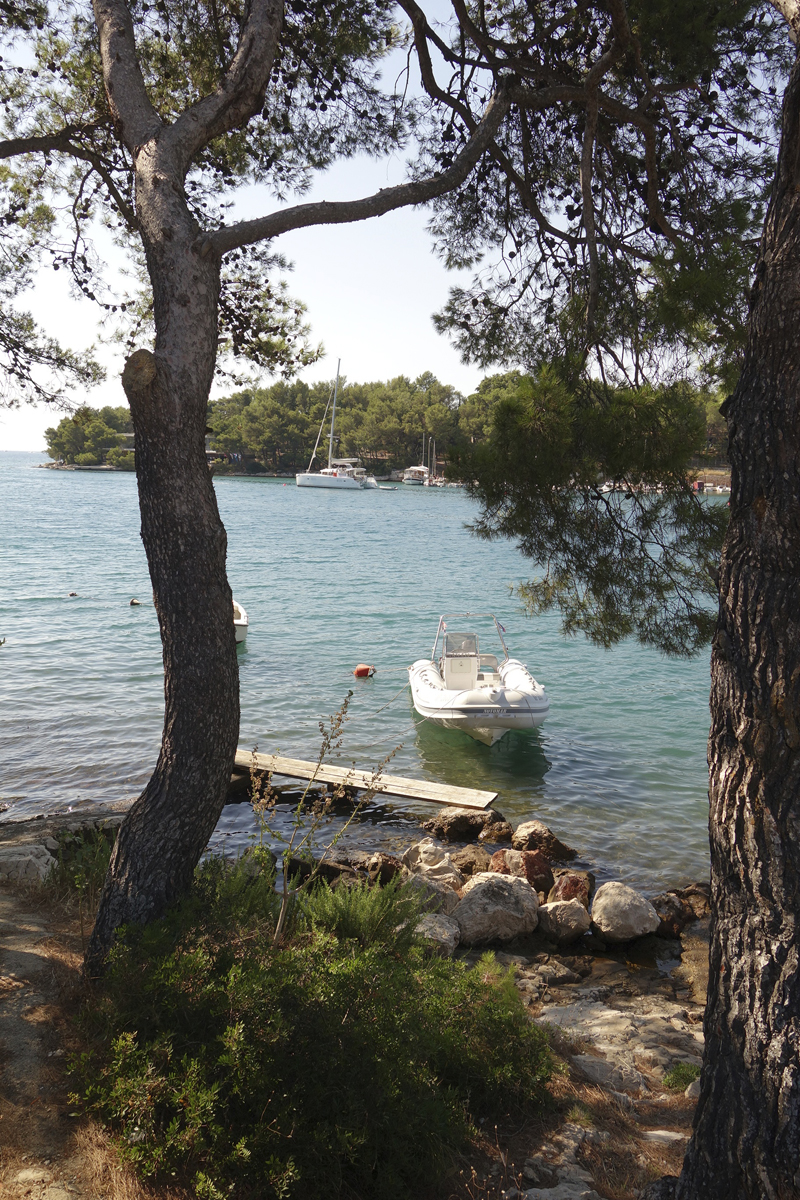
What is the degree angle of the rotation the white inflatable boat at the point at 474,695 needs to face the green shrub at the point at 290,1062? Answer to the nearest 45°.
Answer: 0° — it already faces it

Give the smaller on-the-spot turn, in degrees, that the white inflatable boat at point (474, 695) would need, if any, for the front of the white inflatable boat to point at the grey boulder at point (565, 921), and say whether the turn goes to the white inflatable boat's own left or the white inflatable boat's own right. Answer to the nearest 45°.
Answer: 0° — it already faces it

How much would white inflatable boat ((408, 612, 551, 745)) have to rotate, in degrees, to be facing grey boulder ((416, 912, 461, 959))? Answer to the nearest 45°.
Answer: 0° — it already faces it

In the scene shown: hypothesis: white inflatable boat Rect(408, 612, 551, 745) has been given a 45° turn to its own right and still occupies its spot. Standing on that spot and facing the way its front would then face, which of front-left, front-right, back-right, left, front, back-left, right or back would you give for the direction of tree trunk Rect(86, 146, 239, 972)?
front-left

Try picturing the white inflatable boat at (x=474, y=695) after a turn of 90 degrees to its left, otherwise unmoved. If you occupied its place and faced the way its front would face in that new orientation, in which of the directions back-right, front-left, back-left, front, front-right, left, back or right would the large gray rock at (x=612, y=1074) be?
right

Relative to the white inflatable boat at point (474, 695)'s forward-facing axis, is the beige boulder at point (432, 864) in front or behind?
in front

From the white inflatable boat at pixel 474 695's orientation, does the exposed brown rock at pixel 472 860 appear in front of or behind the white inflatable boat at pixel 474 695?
in front

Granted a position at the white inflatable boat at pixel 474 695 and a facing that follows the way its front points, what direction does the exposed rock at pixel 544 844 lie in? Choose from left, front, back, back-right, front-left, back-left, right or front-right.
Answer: front

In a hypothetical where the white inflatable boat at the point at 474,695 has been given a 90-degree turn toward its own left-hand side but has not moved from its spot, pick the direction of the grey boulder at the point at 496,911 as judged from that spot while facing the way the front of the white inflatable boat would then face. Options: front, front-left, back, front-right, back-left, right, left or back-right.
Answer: right

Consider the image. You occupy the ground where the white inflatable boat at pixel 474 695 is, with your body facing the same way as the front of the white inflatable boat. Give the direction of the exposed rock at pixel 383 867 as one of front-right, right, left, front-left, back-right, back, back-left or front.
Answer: front

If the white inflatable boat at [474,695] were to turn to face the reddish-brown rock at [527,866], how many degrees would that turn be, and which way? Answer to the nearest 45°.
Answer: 0° — it already faces it

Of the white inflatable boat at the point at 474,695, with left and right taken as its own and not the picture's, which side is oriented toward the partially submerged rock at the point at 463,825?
front

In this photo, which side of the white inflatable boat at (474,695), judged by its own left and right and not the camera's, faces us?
front

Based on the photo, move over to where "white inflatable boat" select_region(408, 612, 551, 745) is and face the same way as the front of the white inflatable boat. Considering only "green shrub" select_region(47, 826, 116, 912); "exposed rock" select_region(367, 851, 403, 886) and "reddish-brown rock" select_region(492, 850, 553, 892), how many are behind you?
0

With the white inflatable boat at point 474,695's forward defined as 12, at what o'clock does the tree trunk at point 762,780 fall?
The tree trunk is roughly at 12 o'clock from the white inflatable boat.
